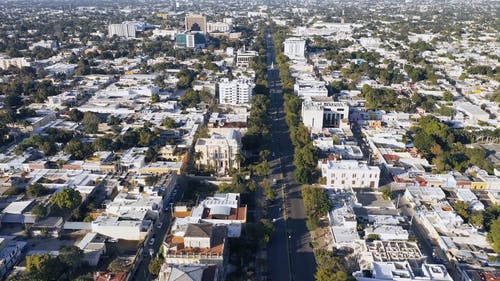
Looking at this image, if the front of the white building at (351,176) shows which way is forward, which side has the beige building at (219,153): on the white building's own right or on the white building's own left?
on the white building's own right

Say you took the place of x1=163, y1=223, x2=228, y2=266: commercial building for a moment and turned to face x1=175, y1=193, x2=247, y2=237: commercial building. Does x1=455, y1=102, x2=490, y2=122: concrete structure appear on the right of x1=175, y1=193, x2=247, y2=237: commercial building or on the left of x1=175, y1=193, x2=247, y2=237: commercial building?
right

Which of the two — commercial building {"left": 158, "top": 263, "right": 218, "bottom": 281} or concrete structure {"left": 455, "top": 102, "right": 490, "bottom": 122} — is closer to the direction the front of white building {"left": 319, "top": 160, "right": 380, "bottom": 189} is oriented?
the commercial building

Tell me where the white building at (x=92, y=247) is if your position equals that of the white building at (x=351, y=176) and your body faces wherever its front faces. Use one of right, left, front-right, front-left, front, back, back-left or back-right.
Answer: front-right

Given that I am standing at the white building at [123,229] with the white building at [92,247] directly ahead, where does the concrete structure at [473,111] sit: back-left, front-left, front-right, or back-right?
back-left

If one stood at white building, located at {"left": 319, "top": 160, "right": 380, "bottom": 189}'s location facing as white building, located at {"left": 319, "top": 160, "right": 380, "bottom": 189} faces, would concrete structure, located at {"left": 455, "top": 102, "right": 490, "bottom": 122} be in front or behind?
behind

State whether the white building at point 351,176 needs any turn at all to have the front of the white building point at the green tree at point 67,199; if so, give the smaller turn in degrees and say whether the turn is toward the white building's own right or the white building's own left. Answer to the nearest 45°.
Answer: approximately 45° to the white building's own right
